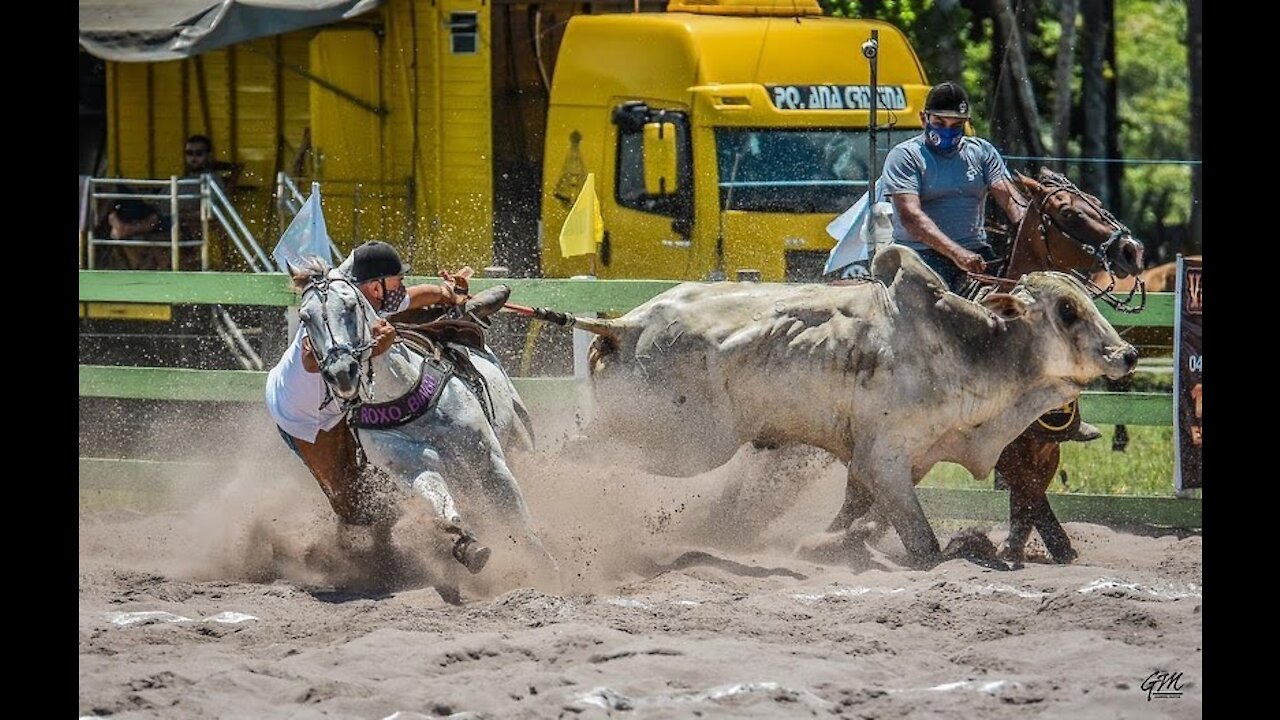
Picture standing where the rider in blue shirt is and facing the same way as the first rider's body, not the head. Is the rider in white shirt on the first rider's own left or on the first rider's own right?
on the first rider's own right

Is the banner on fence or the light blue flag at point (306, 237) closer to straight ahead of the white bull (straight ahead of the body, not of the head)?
the banner on fence

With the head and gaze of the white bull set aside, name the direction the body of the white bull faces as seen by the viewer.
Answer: to the viewer's right

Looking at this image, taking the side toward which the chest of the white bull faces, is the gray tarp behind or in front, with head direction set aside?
behind

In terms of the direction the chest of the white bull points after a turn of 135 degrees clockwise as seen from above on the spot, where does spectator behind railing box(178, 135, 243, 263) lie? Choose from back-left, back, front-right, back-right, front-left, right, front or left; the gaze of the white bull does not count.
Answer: right

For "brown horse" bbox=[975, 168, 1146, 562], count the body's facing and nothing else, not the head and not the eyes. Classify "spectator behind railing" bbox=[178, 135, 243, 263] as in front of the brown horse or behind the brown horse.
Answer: behind

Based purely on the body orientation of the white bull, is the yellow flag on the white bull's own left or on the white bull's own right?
on the white bull's own left

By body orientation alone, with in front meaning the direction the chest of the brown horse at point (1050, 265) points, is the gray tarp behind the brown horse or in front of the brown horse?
behind

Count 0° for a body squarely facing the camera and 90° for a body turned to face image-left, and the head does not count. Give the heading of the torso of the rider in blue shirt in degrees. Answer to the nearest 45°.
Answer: approximately 315°

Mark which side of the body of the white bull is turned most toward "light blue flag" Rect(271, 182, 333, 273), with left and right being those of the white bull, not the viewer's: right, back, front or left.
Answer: back
